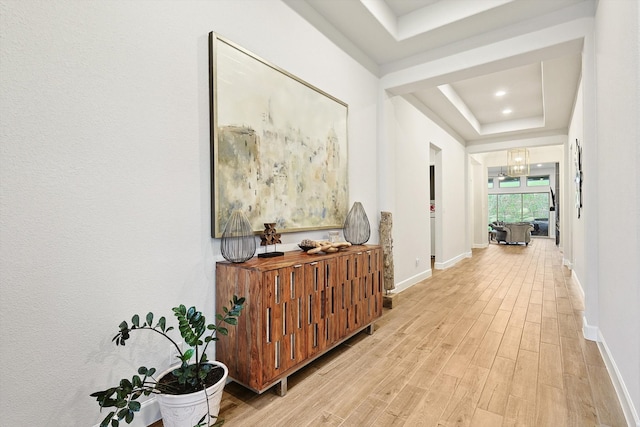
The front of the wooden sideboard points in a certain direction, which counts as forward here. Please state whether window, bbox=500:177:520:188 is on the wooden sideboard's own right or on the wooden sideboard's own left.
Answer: on the wooden sideboard's own left

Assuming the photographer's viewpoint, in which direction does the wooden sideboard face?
facing the viewer and to the right of the viewer

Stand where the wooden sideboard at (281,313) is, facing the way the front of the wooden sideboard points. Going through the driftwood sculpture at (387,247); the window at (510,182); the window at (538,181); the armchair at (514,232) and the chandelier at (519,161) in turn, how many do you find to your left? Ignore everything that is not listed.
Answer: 5

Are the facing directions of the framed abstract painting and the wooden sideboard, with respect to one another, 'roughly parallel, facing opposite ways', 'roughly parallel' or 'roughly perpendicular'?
roughly parallel

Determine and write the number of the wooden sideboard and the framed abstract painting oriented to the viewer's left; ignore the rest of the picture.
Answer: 0

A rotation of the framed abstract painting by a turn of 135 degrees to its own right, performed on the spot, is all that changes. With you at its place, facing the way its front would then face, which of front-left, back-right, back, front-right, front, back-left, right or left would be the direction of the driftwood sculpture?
back-right

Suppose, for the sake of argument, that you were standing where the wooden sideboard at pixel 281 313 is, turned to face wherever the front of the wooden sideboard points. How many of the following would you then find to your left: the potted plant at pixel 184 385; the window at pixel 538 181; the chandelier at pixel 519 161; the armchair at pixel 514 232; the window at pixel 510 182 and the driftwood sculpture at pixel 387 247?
5

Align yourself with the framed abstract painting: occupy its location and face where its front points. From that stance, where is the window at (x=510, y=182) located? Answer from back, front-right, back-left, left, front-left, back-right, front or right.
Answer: left

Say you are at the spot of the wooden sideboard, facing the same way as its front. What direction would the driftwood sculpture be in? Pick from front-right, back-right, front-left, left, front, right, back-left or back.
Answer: left

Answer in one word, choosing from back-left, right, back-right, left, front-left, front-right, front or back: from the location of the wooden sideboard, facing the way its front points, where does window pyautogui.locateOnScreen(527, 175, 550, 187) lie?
left
